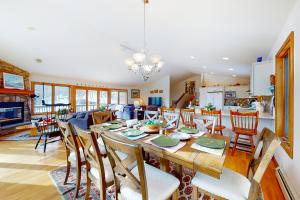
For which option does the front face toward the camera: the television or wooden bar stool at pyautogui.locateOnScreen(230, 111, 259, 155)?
the television

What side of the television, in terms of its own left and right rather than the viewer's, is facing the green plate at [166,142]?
front

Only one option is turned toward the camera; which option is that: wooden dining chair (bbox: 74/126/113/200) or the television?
the television

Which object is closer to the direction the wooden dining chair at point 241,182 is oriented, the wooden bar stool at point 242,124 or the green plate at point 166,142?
the green plate

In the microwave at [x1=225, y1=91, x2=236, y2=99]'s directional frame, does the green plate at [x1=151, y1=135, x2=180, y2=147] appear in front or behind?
in front

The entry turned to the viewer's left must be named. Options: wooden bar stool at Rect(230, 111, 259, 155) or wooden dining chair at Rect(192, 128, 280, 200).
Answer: wooden dining chair at Rect(192, 128, 280, 200)

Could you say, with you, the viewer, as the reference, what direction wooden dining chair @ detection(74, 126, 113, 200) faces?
facing away from the viewer and to the right of the viewer

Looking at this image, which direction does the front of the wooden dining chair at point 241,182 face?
to the viewer's left

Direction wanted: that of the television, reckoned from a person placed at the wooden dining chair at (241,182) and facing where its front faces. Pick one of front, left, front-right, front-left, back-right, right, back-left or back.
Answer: front-right

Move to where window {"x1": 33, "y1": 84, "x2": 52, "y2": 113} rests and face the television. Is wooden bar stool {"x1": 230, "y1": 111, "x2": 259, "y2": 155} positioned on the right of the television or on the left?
right

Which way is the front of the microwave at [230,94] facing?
toward the camera

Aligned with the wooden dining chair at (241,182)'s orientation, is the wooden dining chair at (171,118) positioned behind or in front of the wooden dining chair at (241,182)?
in front

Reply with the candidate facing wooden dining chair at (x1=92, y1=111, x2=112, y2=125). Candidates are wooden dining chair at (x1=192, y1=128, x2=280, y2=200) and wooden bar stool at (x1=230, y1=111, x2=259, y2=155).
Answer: wooden dining chair at (x1=192, y1=128, x2=280, y2=200)

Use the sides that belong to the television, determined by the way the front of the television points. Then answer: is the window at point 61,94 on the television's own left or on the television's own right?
on the television's own right
